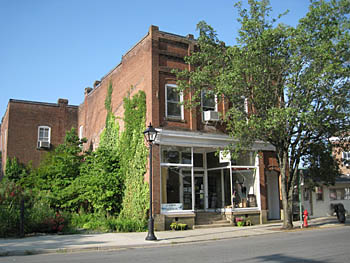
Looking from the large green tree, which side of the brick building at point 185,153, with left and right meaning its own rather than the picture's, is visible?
front

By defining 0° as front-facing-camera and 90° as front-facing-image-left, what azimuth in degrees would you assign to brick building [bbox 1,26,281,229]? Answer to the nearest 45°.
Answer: approximately 315°
